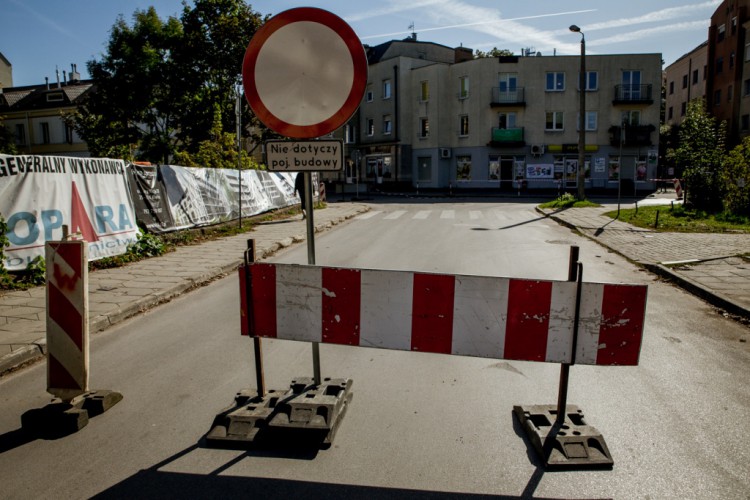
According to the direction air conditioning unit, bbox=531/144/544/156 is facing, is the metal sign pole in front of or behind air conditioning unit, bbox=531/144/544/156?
in front

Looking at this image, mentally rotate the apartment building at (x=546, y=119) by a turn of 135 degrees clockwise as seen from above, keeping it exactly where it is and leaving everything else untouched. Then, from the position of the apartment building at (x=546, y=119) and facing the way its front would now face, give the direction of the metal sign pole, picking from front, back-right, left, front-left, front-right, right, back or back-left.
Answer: back-left

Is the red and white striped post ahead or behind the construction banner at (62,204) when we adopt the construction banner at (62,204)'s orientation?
ahead

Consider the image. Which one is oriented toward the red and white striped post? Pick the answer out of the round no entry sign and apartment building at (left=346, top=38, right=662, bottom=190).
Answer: the apartment building

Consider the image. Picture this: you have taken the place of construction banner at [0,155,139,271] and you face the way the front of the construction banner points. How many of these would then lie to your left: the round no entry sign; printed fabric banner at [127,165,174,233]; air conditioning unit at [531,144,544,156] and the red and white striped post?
2

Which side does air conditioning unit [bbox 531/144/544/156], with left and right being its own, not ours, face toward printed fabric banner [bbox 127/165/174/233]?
front

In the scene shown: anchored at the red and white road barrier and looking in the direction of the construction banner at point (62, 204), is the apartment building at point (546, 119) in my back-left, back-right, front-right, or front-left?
front-right

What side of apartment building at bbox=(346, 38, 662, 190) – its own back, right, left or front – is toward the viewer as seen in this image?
front

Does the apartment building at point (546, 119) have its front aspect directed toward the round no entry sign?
yes

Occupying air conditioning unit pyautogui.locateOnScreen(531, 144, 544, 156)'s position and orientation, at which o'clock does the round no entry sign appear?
The round no entry sign is roughly at 12 o'clock from the air conditioning unit.

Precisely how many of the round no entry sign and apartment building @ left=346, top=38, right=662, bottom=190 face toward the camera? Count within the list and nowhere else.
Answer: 2

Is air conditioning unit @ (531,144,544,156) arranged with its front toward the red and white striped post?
yes

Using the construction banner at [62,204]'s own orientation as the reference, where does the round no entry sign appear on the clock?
The round no entry sign is roughly at 1 o'clock from the construction banner.

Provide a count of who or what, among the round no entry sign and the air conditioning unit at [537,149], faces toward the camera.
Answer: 2

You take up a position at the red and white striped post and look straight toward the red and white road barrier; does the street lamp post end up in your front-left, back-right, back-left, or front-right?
front-left

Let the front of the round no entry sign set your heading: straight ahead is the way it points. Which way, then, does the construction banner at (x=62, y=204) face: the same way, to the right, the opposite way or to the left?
to the left

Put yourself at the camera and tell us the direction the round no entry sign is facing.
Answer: facing the viewer
